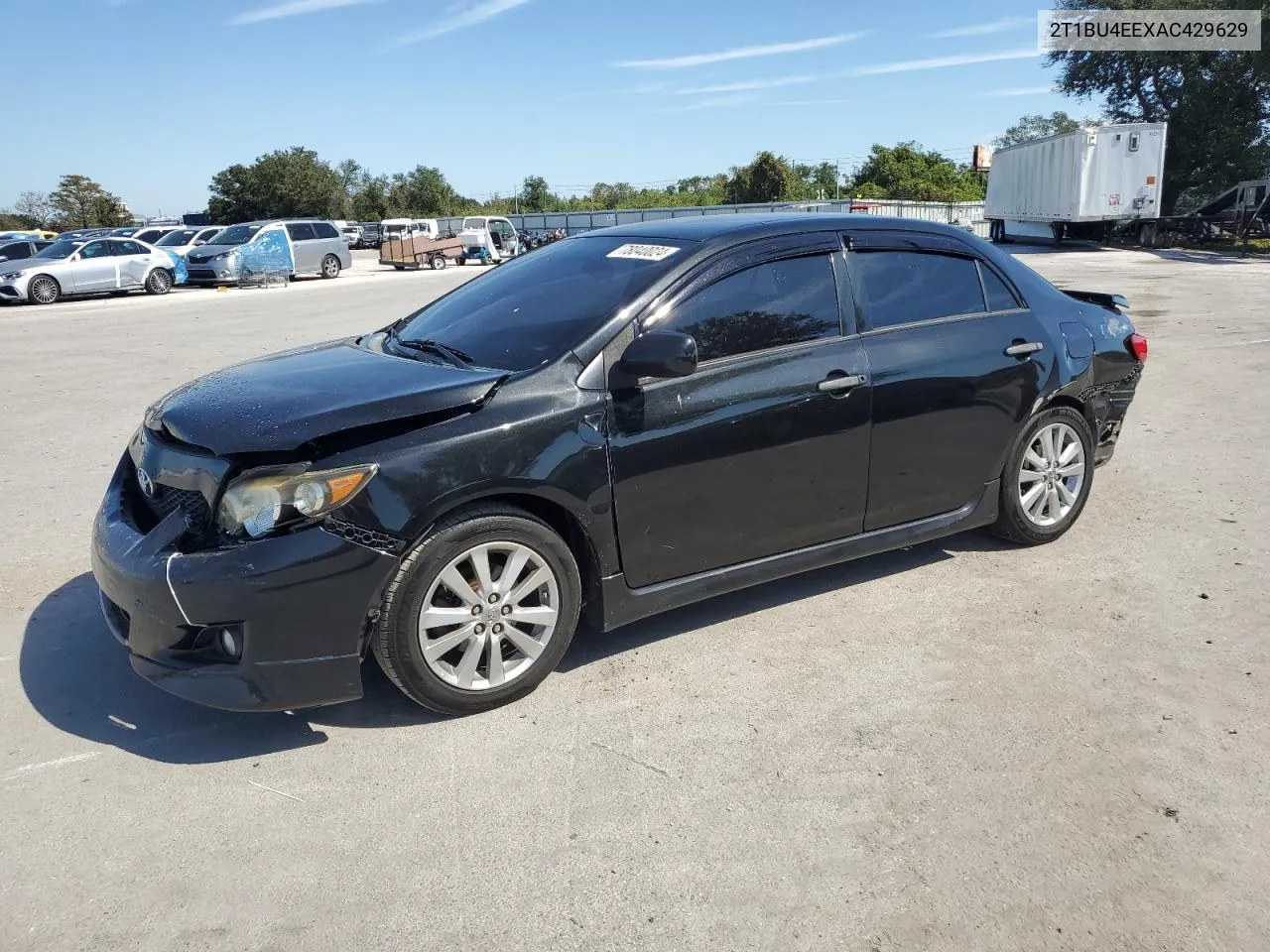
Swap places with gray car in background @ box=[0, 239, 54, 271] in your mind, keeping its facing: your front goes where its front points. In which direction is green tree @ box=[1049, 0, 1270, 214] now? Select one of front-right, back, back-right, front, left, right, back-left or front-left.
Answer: back

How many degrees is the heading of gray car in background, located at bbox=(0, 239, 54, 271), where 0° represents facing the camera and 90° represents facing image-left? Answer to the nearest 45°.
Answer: approximately 90°

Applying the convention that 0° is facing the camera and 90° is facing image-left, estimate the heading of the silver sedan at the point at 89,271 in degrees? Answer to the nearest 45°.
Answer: approximately 90°

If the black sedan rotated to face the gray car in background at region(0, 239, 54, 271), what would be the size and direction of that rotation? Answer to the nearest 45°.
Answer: approximately 90° to its right

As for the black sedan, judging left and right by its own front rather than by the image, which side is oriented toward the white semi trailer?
back

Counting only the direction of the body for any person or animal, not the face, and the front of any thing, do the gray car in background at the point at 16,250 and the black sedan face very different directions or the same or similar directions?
same or similar directions

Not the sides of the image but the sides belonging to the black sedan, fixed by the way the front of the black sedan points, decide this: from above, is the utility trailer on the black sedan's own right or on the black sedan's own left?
on the black sedan's own right

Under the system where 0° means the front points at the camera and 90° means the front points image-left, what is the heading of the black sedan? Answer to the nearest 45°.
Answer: approximately 45°

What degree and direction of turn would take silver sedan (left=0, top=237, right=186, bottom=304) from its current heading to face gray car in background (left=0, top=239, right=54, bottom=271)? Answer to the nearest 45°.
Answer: approximately 45° to its right

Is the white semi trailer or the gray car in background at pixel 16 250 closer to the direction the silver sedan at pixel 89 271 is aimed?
the gray car in background

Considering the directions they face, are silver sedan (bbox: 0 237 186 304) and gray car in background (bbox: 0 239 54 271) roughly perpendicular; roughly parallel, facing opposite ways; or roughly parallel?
roughly parallel

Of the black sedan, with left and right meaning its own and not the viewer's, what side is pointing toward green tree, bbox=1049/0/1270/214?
back

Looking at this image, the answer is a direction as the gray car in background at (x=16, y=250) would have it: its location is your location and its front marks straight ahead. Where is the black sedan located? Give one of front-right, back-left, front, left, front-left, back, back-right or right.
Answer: left

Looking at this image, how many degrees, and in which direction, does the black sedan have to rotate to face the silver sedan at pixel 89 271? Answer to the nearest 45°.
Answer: approximately 90° to its right

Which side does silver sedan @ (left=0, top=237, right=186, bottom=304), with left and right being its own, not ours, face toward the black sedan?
left
